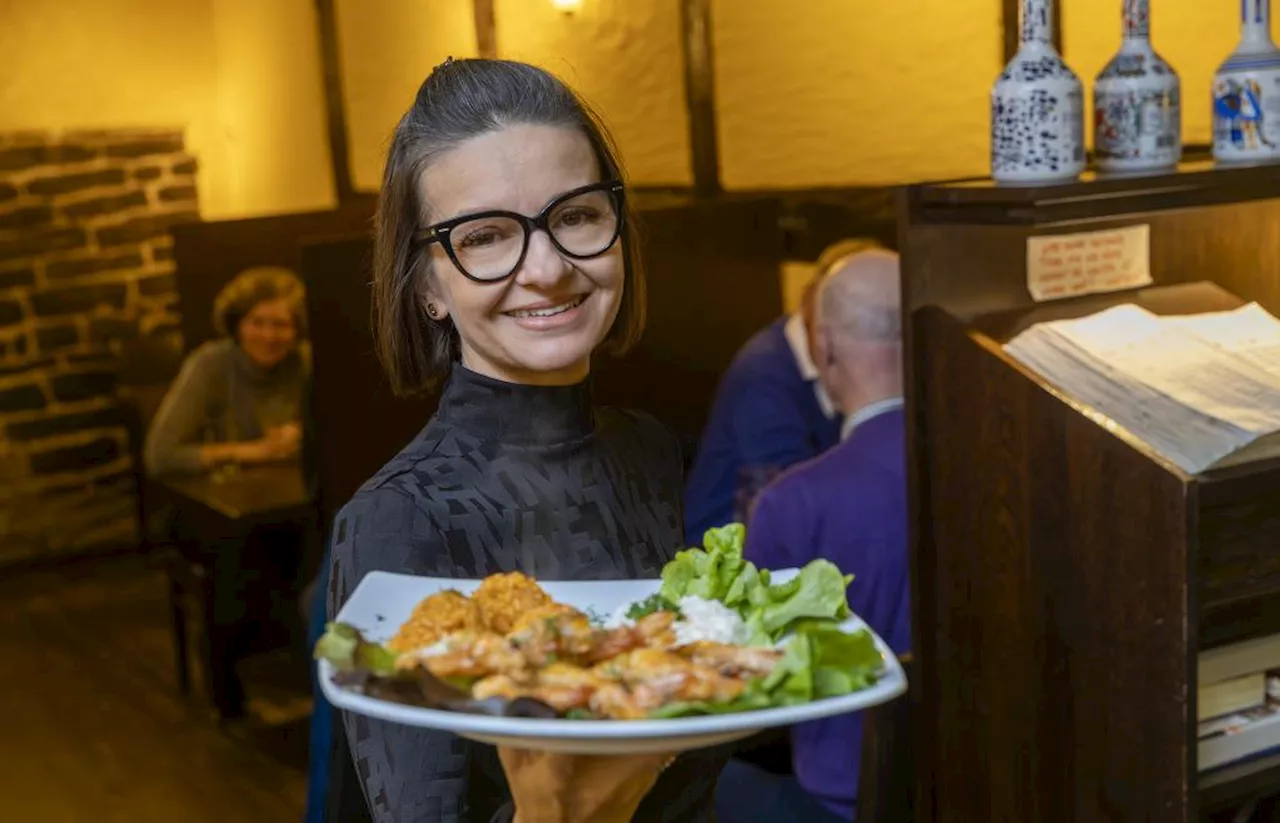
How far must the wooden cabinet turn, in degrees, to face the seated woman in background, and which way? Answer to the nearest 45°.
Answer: approximately 180°

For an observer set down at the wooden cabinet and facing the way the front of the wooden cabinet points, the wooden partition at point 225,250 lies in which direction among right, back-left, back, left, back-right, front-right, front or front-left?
back

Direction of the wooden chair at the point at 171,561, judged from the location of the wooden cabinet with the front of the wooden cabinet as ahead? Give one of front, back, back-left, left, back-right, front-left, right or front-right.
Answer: back

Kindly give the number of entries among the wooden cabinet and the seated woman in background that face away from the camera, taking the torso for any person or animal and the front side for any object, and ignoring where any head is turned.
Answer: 0

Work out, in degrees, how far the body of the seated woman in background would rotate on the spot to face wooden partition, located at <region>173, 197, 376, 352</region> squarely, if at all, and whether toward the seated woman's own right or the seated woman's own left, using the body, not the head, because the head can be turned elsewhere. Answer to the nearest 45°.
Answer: approximately 135° to the seated woman's own left

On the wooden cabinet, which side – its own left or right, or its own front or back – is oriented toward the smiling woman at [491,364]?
right

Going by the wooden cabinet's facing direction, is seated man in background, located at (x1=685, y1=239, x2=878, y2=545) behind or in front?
behind

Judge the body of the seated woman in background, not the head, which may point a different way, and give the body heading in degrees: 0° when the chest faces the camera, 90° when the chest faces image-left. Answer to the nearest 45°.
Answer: approximately 315°

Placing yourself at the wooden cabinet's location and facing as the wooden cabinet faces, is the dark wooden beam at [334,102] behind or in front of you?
behind

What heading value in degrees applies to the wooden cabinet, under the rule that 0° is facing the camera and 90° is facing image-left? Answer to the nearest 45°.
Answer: approximately 315°
